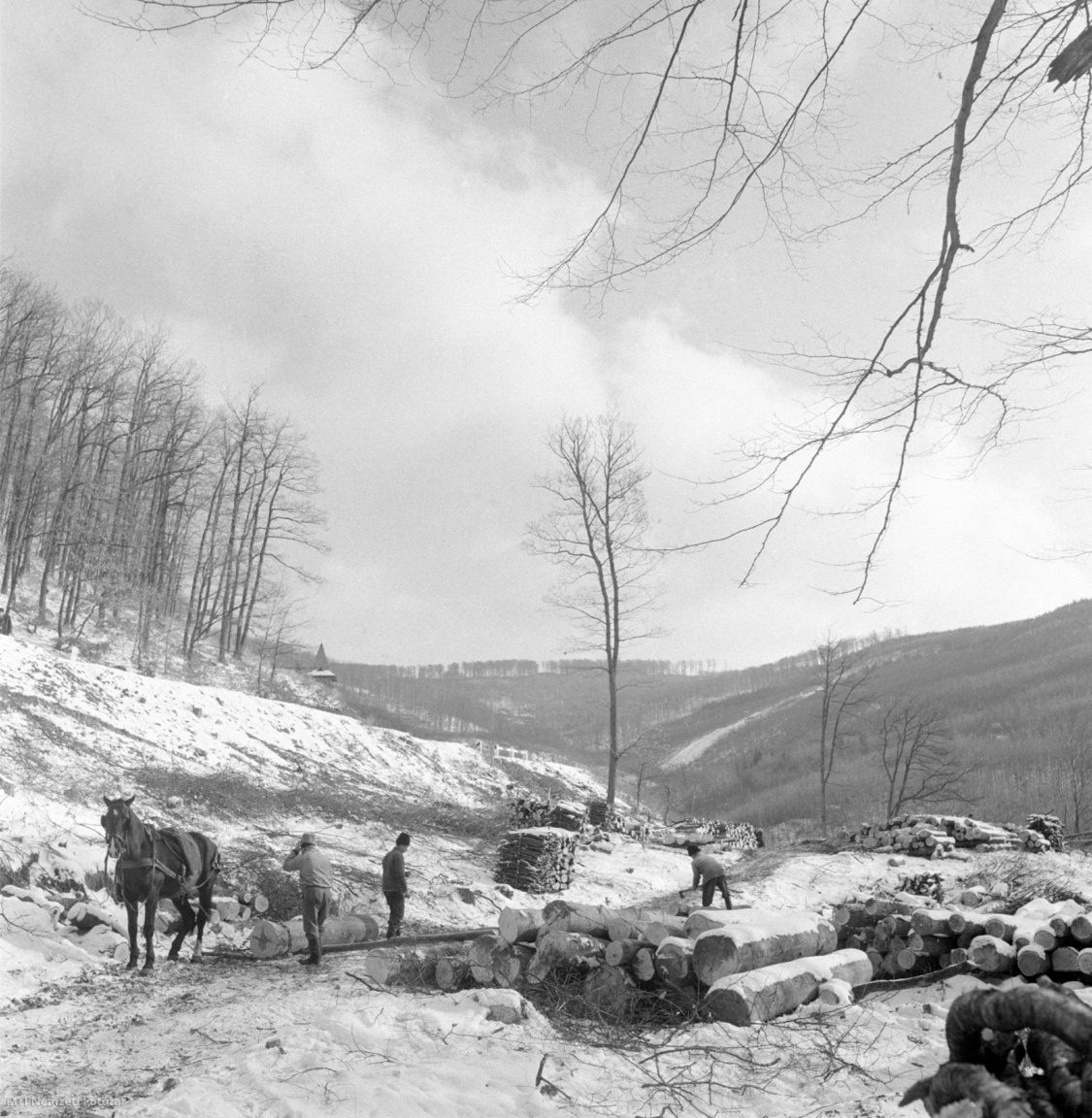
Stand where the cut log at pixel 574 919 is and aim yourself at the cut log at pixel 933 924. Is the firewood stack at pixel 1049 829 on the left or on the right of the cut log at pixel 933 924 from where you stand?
left

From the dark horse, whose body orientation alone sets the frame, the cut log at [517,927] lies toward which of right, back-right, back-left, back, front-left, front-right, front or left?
left

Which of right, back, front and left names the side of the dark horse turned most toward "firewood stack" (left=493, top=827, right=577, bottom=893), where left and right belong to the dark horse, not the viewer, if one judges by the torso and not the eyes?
back

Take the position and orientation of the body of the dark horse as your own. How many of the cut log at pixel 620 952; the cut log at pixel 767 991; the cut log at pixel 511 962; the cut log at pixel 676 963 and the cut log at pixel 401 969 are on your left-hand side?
5

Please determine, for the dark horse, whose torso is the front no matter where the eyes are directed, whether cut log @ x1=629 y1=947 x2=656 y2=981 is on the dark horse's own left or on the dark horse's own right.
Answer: on the dark horse's own left

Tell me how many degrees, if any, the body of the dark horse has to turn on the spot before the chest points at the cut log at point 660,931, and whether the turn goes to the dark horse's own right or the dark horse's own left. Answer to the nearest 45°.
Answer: approximately 90° to the dark horse's own left

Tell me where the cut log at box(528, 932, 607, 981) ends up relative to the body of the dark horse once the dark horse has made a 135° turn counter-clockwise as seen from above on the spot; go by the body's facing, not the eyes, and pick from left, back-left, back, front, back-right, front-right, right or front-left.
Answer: front-right

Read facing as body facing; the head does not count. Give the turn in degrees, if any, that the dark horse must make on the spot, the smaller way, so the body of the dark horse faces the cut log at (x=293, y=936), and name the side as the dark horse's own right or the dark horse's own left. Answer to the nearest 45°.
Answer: approximately 135° to the dark horse's own left

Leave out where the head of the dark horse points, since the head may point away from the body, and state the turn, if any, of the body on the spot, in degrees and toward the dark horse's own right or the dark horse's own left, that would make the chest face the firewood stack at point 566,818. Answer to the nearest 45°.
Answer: approximately 180°

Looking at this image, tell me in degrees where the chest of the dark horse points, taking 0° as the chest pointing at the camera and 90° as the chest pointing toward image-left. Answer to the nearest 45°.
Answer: approximately 45°

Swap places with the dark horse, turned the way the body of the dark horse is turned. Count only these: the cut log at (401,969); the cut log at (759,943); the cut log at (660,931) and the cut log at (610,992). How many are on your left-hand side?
4

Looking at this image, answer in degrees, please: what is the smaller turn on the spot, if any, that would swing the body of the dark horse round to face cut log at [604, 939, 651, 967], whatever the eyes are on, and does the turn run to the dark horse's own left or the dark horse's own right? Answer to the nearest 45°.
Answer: approximately 90° to the dark horse's own left
